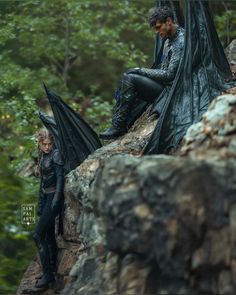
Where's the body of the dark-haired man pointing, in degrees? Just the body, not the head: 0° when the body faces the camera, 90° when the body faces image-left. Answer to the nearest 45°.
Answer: approximately 90°

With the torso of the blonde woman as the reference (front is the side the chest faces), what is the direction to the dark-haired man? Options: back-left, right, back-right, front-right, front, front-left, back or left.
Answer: back-left

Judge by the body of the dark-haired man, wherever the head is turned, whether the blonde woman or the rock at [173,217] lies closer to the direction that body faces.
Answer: the blonde woman

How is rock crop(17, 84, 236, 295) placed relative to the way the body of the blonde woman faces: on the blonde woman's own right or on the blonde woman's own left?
on the blonde woman's own left

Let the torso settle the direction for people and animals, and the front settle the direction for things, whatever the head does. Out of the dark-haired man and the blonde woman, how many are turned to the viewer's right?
0

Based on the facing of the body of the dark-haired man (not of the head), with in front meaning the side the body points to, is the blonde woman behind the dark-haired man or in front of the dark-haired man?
in front

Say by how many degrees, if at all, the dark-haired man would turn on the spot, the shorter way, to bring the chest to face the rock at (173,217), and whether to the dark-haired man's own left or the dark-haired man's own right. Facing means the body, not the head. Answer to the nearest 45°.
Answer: approximately 90° to the dark-haired man's own left

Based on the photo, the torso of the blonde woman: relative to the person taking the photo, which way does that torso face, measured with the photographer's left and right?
facing the viewer and to the left of the viewer

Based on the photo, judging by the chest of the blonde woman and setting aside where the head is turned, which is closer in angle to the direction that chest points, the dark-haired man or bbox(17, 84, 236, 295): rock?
the rock
